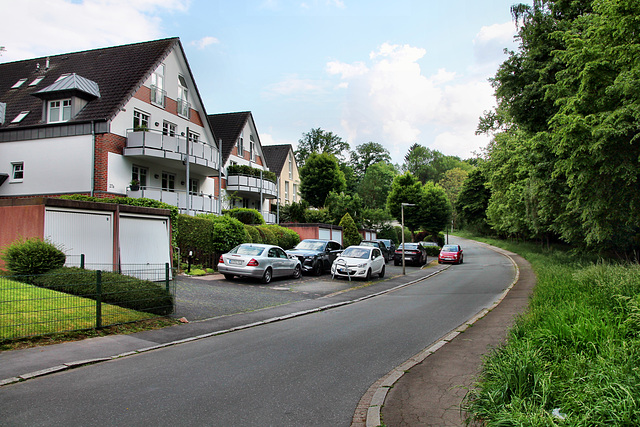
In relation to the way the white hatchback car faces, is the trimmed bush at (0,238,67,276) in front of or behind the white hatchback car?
in front

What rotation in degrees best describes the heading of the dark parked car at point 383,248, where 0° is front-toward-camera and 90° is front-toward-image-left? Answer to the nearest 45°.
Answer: approximately 45°

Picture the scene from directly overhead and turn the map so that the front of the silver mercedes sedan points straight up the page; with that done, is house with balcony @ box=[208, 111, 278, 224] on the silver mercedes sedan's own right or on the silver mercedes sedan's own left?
on the silver mercedes sedan's own left

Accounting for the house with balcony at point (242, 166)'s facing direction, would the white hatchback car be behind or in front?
in front
